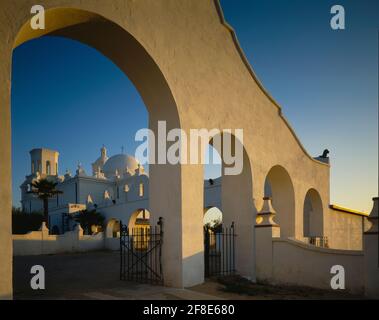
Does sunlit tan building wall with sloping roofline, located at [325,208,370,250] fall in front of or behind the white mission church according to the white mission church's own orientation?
behind

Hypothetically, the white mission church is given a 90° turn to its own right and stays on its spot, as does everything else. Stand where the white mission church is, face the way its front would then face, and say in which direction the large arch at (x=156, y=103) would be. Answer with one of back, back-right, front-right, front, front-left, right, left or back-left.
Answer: back-right

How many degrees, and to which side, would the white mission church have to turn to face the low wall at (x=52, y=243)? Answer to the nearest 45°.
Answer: approximately 135° to its left

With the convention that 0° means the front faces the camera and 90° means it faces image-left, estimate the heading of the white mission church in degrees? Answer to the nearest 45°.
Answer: approximately 135°

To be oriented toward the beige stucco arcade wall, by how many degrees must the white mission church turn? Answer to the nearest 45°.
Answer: approximately 135° to its left

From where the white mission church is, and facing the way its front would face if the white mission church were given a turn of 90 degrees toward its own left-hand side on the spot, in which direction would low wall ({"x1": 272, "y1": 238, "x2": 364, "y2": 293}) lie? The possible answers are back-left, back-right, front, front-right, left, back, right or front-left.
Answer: front-left
